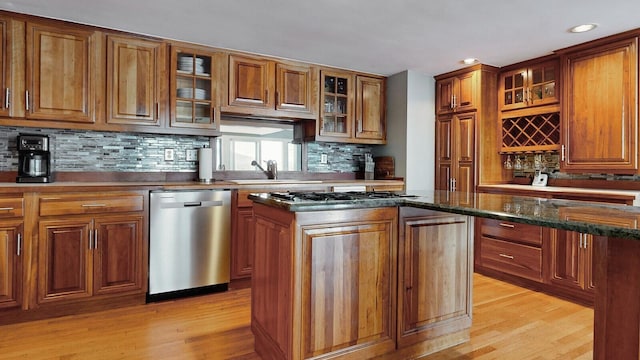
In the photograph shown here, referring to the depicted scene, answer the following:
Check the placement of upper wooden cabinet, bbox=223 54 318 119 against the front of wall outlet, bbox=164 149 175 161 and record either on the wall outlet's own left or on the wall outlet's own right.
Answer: on the wall outlet's own left

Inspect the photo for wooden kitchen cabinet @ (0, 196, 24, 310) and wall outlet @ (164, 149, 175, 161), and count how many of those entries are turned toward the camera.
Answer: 2

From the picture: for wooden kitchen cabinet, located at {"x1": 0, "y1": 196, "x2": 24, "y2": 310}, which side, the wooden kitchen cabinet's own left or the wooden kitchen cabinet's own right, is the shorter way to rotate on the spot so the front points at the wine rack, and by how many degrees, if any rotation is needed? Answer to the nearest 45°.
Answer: approximately 90° to the wooden kitchen cabinet's own left

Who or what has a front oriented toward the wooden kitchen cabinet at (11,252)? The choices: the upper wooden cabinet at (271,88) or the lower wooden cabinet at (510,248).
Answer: the lower wooden cabinet

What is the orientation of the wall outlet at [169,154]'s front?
toward the camera

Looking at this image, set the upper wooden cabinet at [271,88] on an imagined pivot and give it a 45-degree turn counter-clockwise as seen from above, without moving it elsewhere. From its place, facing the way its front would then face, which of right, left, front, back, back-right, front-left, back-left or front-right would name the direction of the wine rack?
front

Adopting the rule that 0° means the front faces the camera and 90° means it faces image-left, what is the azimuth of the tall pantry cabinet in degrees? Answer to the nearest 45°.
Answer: approximately 45°

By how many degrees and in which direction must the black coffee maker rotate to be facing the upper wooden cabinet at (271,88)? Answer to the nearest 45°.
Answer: approximately 90° to its left

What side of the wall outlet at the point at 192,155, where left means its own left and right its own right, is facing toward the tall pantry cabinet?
left
